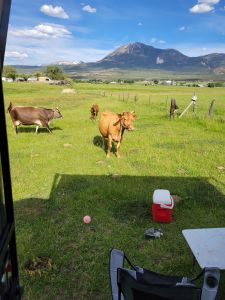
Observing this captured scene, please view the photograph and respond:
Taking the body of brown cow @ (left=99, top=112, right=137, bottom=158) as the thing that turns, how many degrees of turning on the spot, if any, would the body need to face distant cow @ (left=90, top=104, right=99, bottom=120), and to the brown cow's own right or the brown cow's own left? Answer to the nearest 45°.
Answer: approximately 135° to the brown cow's own left

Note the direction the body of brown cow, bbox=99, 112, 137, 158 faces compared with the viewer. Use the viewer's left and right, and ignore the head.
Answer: facing the viewer and to the right of the viewer

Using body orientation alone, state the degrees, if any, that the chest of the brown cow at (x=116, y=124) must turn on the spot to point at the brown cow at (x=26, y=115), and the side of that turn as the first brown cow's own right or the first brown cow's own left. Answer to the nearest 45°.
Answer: approximately 180°

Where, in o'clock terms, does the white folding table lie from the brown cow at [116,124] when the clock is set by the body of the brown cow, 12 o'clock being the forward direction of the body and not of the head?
The white folding table is roughly at 1 o'clock from the brown cow.

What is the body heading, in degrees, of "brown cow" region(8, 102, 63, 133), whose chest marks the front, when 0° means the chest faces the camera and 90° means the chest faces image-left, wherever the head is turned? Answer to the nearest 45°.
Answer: approximately 270°

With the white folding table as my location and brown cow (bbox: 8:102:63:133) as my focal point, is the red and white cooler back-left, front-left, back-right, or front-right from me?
front-right

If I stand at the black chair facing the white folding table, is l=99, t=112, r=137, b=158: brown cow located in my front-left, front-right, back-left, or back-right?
front-left

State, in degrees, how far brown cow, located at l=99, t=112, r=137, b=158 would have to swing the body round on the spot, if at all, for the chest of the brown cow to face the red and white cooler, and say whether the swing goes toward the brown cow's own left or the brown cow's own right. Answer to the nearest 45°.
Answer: approximately 45° to the brown cow's own right

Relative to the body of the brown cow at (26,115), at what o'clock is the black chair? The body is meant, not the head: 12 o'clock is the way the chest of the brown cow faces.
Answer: The black chair is roughly at 3 o'clock from the brown cow.

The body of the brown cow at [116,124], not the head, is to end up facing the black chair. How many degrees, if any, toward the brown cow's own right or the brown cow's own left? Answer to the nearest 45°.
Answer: approximately 45° to the brown cow's own right

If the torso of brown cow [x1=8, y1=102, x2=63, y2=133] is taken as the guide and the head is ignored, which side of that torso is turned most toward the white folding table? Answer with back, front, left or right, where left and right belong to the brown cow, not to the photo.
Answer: right

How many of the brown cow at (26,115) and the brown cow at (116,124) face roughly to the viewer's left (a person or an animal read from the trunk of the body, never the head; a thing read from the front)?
0

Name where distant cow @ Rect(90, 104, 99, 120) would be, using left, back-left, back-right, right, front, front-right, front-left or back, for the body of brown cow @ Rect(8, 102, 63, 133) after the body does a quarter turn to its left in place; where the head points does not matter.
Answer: front-right
